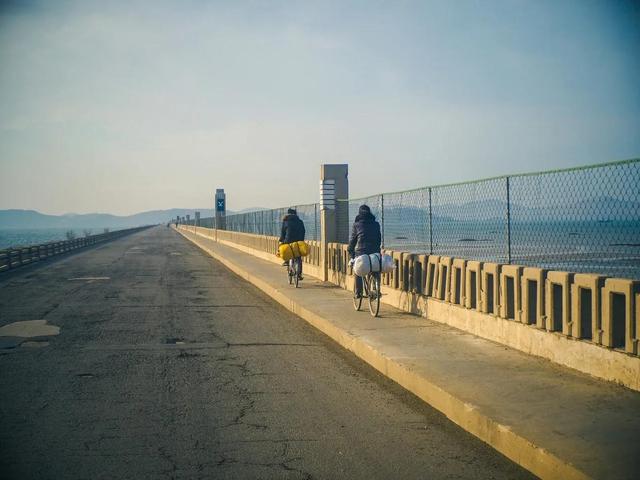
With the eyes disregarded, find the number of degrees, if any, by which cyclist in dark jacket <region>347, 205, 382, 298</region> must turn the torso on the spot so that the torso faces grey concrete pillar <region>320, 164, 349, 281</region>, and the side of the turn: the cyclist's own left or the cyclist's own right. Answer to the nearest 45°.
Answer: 0° — they already face it

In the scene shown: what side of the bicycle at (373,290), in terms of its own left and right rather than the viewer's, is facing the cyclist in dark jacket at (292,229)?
front

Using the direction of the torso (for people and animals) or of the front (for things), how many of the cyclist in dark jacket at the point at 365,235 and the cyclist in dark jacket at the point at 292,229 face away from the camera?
2

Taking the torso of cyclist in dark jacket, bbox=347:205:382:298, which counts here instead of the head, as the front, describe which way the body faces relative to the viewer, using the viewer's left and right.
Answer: facing away from the viewer

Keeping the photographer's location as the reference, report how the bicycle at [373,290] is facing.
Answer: facing away from the viewer and to the left of the viewer

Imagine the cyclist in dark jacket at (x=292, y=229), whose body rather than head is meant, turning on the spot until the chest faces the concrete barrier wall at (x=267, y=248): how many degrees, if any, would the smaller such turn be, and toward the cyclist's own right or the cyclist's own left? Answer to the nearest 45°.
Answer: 0° — they already face it

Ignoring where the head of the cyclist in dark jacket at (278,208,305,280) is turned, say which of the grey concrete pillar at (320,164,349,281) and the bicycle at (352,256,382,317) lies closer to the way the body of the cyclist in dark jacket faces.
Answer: the grey concrete pillar

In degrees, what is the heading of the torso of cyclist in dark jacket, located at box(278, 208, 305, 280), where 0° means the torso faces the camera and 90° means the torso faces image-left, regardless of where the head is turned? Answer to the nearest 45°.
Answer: approximately 180°

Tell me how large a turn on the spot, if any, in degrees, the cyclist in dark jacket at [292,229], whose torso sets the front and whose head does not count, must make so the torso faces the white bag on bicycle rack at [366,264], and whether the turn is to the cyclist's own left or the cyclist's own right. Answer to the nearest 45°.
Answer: approximately 180°
